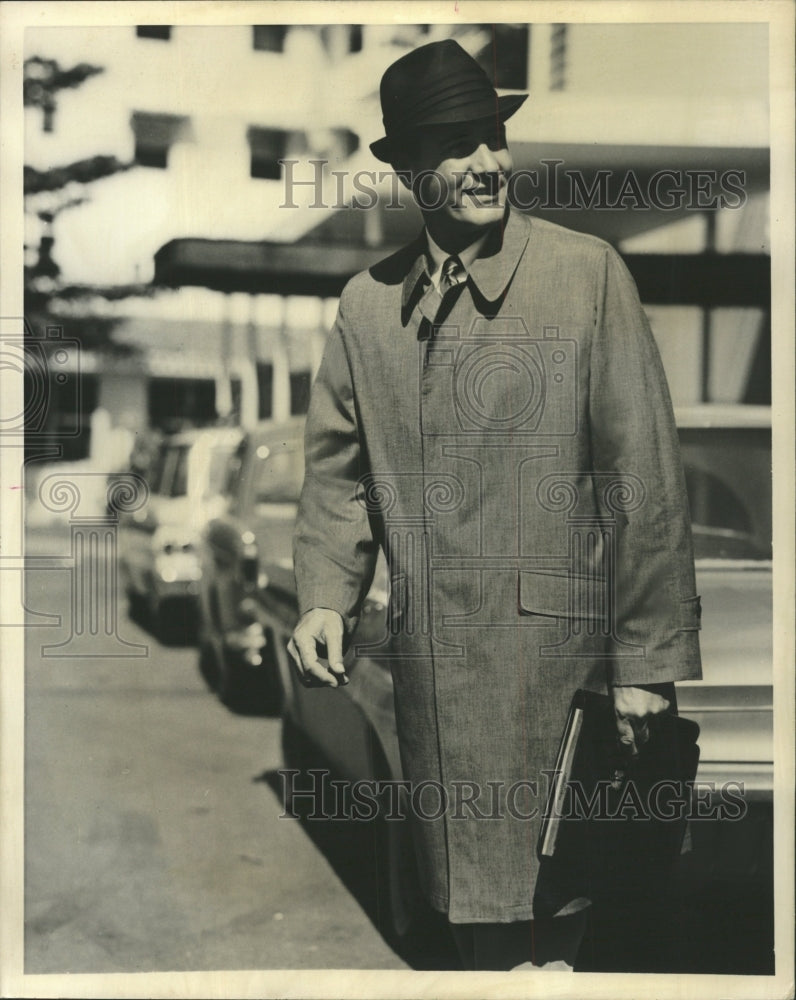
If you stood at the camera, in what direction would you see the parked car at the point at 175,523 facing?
facing the viewer and to the left of the viewer
